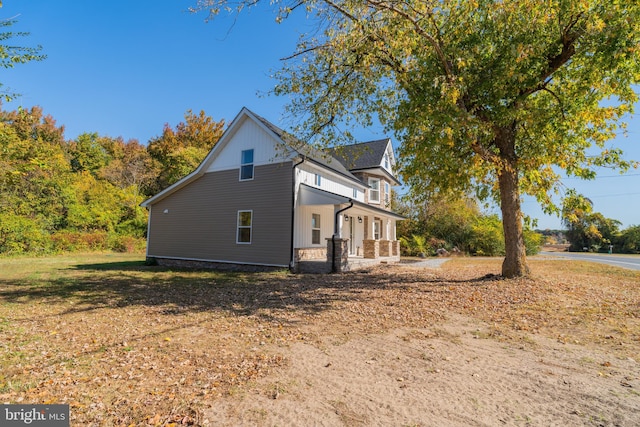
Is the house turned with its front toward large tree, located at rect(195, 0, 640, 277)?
yes

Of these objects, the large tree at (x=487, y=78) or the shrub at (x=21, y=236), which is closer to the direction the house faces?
the large tree

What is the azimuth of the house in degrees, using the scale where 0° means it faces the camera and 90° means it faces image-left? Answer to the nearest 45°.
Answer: approximately 315°

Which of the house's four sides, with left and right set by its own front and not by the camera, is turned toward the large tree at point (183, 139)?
back

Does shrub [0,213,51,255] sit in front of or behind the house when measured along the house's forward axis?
behind
